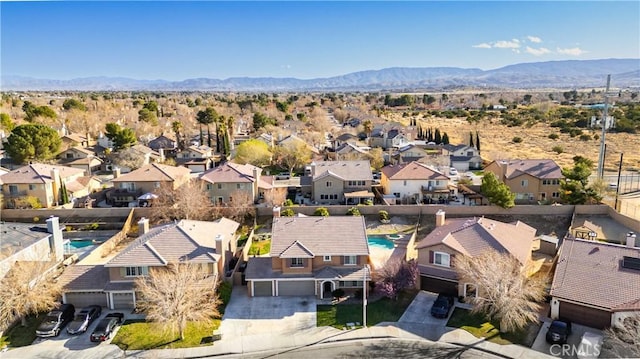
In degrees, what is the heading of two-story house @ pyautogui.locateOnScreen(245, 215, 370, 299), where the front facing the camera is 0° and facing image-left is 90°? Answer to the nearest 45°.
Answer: approximately 0°

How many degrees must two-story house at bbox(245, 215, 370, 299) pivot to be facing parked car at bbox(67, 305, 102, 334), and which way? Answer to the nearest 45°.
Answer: approximately 90° to its right

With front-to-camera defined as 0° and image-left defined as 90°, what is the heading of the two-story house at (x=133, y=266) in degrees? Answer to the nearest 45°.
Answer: approximately 0°

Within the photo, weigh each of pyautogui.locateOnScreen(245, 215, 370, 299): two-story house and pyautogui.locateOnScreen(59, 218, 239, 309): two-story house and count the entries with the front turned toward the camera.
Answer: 2

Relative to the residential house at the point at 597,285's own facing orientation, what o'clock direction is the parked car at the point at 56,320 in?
The parked car is roughly at 2 o'clock from the residential house.

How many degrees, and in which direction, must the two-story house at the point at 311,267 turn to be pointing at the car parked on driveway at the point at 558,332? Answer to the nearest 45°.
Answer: approximately 45° to its left

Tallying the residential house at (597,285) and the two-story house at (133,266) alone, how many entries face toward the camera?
2
